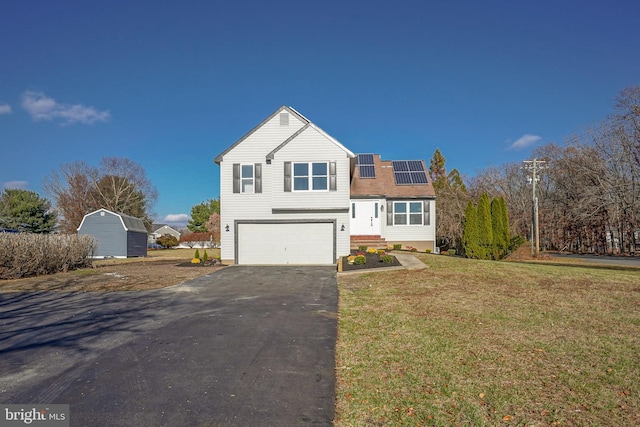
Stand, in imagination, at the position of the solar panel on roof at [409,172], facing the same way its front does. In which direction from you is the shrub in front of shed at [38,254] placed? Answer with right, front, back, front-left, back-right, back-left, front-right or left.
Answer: front-right

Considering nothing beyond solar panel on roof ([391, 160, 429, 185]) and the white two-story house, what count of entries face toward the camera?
2

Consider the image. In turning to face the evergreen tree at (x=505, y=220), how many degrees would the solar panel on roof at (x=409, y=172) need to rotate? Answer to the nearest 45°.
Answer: approximately 45° to its left

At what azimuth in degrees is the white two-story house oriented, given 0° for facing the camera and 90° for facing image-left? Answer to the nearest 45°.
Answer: approximately 0°

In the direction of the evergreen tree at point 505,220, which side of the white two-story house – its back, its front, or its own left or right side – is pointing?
left

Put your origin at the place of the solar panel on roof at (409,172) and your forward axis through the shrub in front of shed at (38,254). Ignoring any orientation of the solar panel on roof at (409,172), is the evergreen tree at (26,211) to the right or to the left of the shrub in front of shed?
right

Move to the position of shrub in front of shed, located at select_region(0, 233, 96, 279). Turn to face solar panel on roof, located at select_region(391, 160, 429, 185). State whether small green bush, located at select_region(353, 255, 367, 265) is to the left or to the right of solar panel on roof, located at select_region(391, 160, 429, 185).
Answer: right

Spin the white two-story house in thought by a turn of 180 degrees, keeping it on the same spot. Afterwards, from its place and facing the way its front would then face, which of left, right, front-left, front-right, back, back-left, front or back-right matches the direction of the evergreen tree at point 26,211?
front-left

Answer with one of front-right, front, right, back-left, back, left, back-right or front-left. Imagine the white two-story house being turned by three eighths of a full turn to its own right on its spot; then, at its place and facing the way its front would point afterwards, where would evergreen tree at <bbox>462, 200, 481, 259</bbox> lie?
back-right
